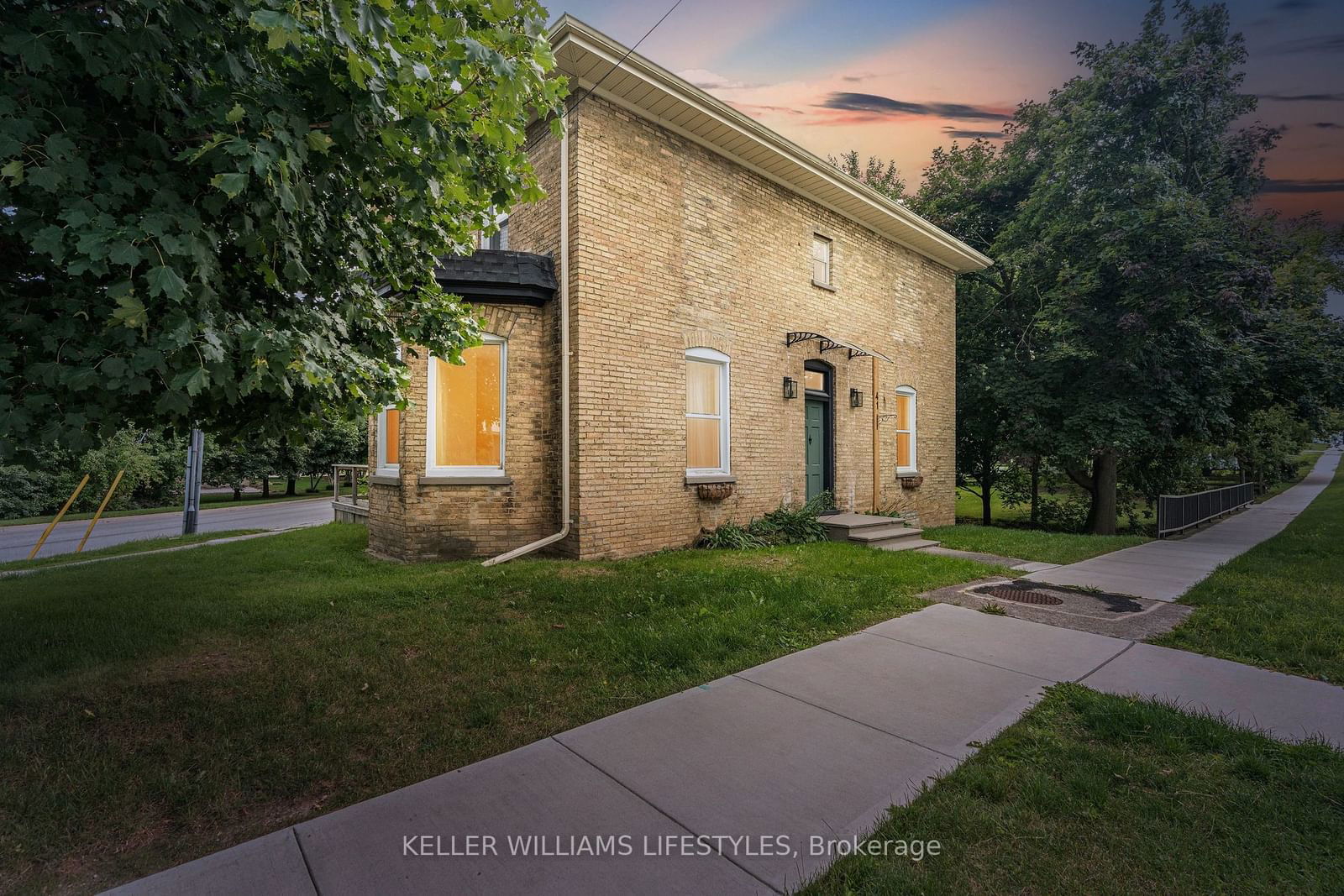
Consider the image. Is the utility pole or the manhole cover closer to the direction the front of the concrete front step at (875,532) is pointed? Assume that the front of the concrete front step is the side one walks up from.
the manhole cover

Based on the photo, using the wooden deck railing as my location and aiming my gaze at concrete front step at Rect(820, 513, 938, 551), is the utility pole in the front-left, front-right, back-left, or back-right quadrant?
back-right

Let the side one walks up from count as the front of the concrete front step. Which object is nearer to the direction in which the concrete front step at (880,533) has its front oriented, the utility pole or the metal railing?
the metal railing

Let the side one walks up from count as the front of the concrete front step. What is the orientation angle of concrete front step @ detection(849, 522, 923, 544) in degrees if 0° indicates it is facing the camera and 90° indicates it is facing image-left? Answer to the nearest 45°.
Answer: approximately 315°

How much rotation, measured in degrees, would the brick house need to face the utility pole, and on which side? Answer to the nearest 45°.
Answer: approximately 180°

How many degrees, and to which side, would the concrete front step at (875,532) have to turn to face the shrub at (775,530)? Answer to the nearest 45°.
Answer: approximately 90° to its right

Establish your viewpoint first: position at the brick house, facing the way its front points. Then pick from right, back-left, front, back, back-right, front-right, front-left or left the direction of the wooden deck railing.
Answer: back

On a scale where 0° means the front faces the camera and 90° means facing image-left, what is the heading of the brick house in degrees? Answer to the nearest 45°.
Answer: approximately 315°

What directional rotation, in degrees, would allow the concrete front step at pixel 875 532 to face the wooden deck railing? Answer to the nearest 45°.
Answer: approximately 135° to its right
